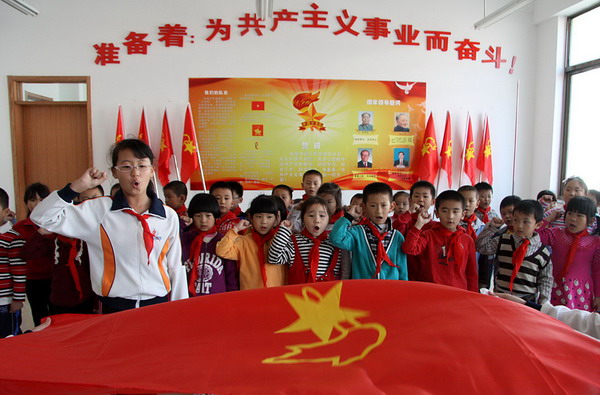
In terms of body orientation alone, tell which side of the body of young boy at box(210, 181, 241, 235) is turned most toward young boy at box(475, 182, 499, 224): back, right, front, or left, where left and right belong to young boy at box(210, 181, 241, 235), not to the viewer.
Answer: left

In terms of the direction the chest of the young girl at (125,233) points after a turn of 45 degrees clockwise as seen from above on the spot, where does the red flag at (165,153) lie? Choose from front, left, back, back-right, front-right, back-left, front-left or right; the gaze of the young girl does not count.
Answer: back-right

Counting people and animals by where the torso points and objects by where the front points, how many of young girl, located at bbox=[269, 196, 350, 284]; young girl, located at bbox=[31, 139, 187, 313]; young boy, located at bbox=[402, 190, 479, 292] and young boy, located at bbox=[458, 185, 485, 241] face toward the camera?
4

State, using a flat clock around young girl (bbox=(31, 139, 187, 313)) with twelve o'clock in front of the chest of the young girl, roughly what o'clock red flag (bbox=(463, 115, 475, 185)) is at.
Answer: The red flag is roughly at 8 o'clock from the young girl.

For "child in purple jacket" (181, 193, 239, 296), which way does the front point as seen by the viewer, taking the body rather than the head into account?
toward the camera

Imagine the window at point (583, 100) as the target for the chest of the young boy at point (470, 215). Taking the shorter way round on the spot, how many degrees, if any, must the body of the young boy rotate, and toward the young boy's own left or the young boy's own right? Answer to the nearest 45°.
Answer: approximately 135° to the young boy's own left

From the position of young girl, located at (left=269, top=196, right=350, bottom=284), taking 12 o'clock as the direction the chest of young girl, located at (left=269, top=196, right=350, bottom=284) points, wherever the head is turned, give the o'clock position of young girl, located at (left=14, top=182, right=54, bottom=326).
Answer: young girl, located at (left=14, top=182, right=54, bottom=326) is roughly at 3 o'clock from young girl, located at (left=269, top=196, right=350, bottom=284).

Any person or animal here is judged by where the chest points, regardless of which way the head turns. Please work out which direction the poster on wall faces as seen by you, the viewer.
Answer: facing the viewer

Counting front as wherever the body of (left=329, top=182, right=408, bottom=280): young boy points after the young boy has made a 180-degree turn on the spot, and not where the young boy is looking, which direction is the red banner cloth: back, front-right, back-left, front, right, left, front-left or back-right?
back

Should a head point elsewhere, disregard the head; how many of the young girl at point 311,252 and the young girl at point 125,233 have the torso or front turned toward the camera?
2

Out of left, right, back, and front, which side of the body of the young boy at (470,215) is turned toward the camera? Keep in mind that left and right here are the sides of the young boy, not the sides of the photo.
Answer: front

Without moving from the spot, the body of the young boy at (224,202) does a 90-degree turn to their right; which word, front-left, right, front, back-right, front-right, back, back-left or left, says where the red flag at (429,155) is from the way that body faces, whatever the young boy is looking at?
back-right

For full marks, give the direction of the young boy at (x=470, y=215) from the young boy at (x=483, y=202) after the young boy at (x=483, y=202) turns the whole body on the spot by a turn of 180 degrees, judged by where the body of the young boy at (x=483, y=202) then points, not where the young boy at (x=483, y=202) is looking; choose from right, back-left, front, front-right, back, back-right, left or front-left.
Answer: back
